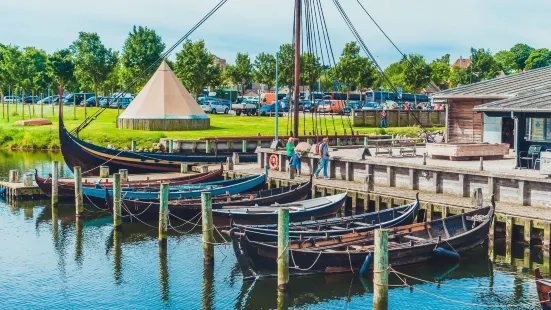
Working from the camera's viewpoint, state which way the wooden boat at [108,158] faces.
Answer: facing to the left of the viewer

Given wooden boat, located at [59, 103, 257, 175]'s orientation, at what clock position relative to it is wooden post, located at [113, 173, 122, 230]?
The wooden post is roughly at 9 o'clock from the wooden boat.

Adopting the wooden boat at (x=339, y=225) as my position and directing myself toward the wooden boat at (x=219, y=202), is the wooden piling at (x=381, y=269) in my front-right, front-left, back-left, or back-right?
back-left
